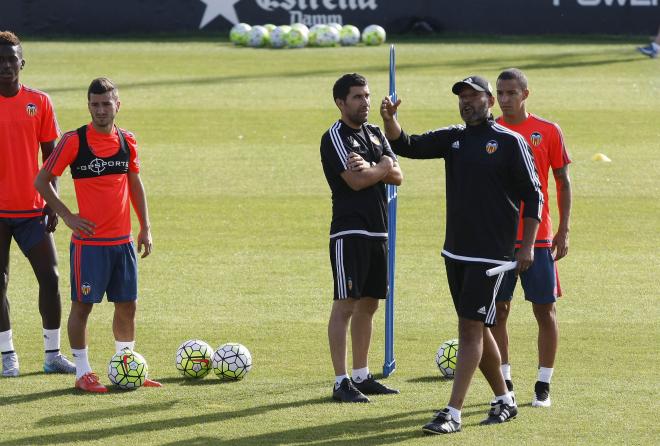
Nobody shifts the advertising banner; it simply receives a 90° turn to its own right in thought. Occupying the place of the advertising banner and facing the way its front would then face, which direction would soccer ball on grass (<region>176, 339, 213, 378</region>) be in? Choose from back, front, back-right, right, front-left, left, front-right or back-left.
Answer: left

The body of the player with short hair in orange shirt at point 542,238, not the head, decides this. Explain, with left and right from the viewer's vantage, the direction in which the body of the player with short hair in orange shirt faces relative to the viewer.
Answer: facing the viewer and to the left of the viewer

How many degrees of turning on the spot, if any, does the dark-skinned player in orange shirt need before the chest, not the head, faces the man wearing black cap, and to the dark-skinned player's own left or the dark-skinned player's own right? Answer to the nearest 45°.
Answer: approximately 45° to the dark-skinned player's own left

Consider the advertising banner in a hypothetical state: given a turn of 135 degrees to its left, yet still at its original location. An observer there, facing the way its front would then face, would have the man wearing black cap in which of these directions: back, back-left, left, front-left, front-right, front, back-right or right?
back-right

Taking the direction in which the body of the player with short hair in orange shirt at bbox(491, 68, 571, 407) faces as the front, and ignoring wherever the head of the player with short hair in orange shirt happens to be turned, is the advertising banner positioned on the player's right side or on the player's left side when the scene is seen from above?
on the player's right side

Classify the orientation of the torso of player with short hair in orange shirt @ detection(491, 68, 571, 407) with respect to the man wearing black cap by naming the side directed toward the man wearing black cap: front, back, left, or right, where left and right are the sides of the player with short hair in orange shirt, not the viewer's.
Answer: front

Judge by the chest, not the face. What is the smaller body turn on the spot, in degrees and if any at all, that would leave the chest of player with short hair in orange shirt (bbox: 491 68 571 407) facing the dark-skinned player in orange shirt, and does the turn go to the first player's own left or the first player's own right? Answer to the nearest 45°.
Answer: approximately 45° to the first player's own right

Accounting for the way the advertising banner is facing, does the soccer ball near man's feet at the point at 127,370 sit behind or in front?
in front

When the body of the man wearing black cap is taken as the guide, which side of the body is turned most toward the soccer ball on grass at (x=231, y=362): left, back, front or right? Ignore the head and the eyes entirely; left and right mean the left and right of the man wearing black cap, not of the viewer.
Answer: right

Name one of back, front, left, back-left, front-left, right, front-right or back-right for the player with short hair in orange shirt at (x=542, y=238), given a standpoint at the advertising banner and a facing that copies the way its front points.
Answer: front

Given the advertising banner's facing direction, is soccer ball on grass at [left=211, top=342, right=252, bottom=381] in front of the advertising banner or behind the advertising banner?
in front

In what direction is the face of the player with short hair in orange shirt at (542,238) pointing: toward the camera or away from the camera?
toward the camera

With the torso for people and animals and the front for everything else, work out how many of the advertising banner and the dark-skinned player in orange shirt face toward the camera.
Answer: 2

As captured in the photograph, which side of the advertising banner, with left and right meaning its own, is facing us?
front

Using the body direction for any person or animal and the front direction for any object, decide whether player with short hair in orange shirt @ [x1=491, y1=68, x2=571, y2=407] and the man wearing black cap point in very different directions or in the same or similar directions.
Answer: same or similar directions

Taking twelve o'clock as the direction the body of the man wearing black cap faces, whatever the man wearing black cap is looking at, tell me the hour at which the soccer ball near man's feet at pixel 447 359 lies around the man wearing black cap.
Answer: The soccer ball near man's feet is roughly at 4 o'clock from the man wearing black cap.

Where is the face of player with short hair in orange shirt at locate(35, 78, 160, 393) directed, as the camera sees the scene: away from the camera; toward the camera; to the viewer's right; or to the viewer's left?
toward the camera

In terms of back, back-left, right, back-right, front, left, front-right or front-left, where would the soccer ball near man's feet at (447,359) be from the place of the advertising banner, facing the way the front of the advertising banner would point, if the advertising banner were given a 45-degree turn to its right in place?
front-left

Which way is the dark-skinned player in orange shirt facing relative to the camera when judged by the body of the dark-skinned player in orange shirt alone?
toward the camera
